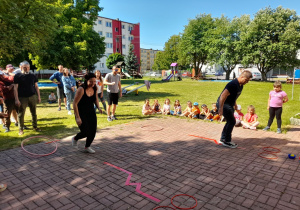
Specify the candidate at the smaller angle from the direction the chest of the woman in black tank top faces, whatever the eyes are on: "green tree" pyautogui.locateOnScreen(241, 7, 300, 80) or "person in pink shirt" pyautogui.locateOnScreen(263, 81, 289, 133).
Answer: the person in pink shirt

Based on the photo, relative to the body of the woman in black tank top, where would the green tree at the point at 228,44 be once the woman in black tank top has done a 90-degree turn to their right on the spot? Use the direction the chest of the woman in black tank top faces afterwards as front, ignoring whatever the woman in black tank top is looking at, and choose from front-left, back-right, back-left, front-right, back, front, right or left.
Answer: back

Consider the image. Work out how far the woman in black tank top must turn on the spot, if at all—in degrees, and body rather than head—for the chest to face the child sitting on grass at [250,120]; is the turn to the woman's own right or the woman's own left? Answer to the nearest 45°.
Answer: approximately 45° to the woman's own left

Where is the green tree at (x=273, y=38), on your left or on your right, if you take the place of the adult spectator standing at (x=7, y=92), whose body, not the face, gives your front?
on your left

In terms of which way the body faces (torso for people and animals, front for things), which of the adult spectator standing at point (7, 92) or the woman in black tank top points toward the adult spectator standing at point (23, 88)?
the adult spectator standing at point (7, 92)

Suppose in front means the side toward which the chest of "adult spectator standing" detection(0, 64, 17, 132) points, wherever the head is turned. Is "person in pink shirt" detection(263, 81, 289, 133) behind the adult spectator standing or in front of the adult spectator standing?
in front

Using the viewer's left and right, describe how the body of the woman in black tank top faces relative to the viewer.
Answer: facing the viewer and to the right of the viewer

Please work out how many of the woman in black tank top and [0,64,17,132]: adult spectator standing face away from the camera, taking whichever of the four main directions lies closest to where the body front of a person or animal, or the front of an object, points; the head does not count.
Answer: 0

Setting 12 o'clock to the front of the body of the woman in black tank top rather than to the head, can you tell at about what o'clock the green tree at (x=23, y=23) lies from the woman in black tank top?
The green tree is roughly at 7 o'clock from the woman in black tank top.

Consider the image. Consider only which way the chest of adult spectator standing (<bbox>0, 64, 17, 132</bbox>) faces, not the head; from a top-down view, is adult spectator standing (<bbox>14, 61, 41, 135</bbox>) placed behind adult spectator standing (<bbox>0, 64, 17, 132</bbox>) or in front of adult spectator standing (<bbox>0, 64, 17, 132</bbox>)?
in front

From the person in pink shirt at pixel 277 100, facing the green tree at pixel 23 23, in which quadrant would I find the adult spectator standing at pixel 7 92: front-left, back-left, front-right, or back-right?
front-left

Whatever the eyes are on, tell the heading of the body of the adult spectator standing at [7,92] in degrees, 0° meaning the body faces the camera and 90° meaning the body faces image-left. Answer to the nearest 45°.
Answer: approximately 315°

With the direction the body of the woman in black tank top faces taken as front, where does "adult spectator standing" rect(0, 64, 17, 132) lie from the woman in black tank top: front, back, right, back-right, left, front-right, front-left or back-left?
back
